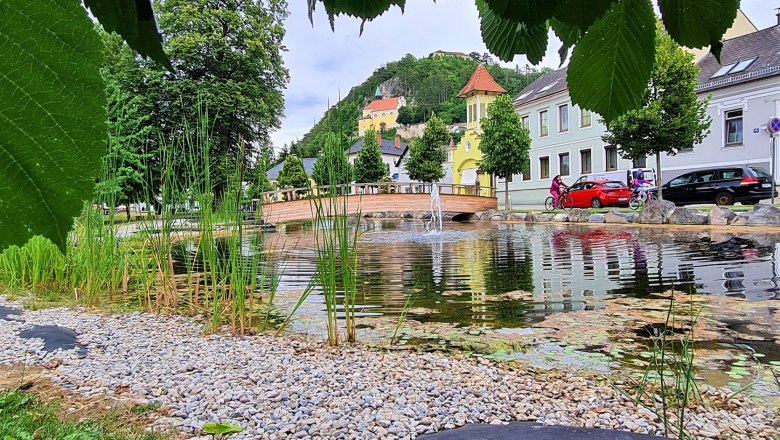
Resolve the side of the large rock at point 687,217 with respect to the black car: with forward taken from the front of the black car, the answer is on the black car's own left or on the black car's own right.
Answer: on the black car's own left

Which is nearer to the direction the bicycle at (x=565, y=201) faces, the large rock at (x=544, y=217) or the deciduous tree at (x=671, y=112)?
the deciduous tree

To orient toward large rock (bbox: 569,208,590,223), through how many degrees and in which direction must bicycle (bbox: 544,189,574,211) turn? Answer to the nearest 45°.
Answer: approximately 45° to its right

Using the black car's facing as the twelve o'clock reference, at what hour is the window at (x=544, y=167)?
The window is roughly at 12 o'clock from the black car.

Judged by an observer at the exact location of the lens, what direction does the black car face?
facing away from the viewer and to the left of the viewer

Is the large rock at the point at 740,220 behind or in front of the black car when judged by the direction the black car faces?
behind
